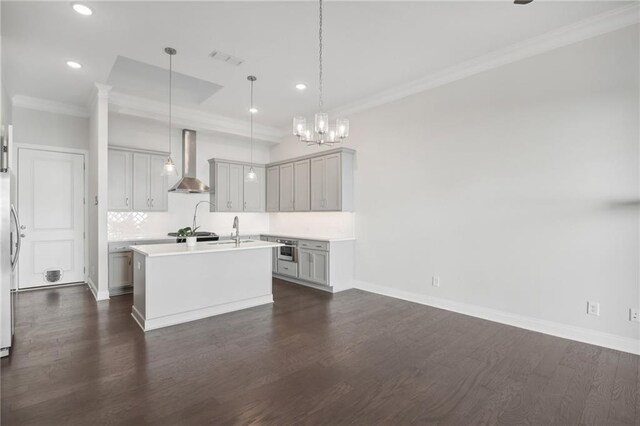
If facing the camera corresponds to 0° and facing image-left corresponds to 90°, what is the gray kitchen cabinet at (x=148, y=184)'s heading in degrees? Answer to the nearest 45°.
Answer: approximately 0°

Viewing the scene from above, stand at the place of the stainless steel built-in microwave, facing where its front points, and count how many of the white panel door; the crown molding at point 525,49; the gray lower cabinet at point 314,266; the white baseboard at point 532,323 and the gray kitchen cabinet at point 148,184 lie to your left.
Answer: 3

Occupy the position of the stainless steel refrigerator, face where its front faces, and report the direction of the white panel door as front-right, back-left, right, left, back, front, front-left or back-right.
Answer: left

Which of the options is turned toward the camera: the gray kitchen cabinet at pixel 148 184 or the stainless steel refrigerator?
the gray kitchen cabinet

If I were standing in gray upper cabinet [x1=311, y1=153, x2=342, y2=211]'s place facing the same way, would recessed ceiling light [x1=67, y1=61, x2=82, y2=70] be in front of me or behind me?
in front

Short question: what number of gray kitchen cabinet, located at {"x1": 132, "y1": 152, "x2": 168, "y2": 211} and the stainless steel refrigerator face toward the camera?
1

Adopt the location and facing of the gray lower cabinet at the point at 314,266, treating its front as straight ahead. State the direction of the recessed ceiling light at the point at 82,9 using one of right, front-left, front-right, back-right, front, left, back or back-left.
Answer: front

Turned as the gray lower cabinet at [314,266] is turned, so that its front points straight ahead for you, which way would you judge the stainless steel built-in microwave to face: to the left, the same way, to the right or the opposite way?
the same way

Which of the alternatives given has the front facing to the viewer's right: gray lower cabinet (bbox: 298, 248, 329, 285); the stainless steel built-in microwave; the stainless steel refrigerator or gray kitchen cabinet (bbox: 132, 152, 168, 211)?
the stainless steel refrigerator

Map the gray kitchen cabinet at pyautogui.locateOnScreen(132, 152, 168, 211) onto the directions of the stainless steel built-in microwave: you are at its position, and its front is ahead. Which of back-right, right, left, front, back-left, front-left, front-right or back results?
front-right

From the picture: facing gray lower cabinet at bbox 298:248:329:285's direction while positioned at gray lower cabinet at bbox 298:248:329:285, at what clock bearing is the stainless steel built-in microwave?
The stainless steel built-in microwave is roughly at 3 o'clock from the gray lower cabinet.

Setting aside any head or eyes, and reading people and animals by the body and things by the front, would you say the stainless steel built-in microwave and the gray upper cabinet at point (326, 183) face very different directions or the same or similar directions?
same or similar directions

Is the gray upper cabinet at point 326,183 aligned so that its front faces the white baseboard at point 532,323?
no

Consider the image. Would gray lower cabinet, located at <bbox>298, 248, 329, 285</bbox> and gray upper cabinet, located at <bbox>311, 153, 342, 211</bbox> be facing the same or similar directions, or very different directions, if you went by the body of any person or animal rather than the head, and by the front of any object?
same or similar directions

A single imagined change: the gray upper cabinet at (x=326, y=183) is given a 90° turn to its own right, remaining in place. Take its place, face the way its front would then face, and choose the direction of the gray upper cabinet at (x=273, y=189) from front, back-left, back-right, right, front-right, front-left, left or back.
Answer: front
